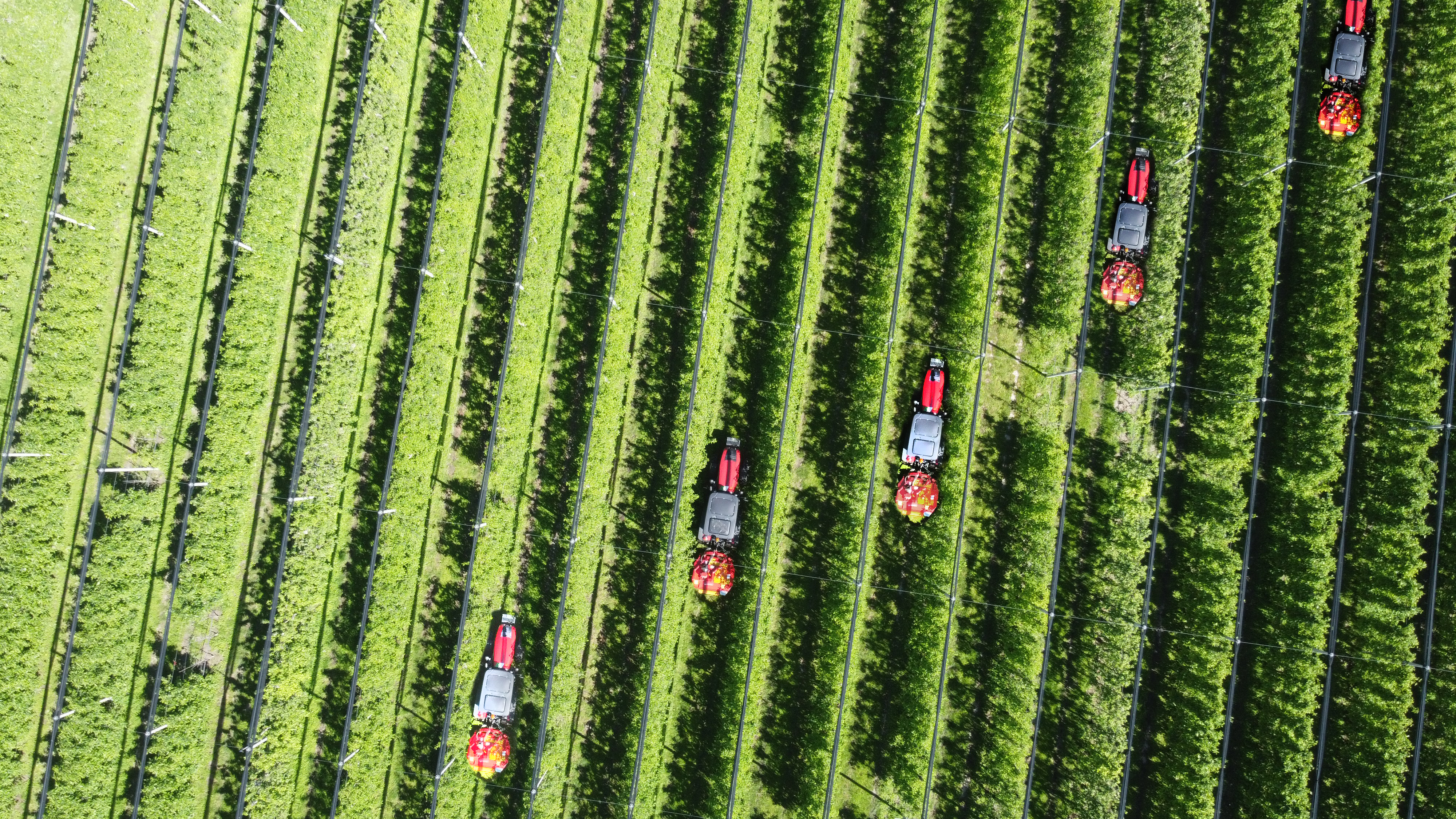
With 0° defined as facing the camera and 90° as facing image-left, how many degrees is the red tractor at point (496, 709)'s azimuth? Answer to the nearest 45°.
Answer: approximately 180°

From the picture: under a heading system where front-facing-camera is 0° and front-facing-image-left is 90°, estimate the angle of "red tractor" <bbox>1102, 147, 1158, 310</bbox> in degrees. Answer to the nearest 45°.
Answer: approximately 180°

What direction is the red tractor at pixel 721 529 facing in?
away from the camera

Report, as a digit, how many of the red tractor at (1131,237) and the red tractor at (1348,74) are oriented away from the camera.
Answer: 2

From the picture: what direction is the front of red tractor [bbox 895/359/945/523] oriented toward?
away from the camera

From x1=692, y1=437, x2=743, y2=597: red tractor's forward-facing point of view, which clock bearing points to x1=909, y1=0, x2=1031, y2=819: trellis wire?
The trellis wire is roughly at 3 o'clock from the red tractor.

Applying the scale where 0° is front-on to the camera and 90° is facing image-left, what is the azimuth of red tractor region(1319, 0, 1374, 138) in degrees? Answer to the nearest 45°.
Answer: approximately 180°
